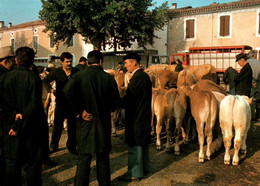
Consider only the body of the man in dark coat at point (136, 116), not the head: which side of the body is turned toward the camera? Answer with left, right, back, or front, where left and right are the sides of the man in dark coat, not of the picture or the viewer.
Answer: left

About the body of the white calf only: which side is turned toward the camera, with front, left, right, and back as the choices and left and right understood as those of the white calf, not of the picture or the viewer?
back

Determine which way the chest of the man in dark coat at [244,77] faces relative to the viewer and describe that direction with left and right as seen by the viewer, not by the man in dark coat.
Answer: facing to the left of the viewer

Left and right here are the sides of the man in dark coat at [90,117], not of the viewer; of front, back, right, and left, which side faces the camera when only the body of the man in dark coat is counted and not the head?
back

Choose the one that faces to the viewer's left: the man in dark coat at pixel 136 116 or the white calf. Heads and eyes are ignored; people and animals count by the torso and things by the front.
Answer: the man in dark coat

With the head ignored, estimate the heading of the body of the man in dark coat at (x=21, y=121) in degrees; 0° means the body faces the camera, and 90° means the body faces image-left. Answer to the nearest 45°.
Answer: approximately 180°

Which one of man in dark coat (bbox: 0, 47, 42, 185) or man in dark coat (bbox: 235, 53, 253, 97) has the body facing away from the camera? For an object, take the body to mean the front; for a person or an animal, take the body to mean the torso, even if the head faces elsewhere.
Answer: man in dark coat (bbox: 0, 47, 42, 185)

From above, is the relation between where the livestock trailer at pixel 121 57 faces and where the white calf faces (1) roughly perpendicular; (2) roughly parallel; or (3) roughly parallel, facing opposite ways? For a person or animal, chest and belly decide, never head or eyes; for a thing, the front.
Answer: roughly perpendicular

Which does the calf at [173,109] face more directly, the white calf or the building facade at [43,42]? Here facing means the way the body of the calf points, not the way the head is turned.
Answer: the building facade

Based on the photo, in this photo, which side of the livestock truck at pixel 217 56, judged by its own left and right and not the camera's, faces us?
left
